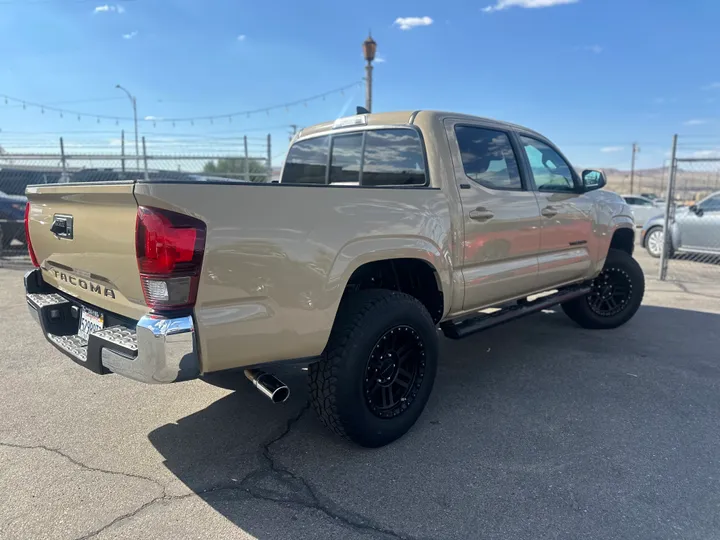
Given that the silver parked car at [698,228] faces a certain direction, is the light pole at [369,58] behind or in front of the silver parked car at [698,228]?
in front

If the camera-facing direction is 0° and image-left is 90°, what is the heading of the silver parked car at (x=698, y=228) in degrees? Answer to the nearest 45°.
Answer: approximately 90°

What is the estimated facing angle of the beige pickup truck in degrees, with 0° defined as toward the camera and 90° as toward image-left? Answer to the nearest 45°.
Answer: approximately 225°

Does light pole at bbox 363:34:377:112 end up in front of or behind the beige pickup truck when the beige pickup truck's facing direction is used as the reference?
in front

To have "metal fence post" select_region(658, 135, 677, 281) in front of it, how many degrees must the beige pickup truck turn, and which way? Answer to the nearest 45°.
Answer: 0° — it already faces it
